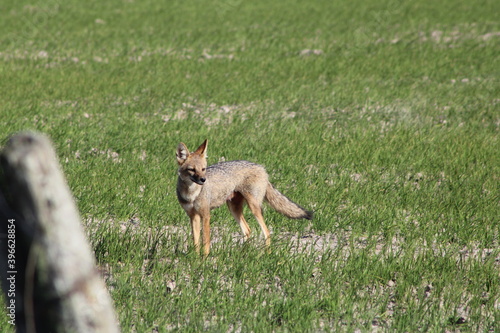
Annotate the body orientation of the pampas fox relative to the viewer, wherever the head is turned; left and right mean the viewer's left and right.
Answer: facing the viewer and to the left of the viewer

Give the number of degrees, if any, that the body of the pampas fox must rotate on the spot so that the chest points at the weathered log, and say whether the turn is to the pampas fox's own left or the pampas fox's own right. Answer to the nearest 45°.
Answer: approximately 45° to the pampas fox's own left
